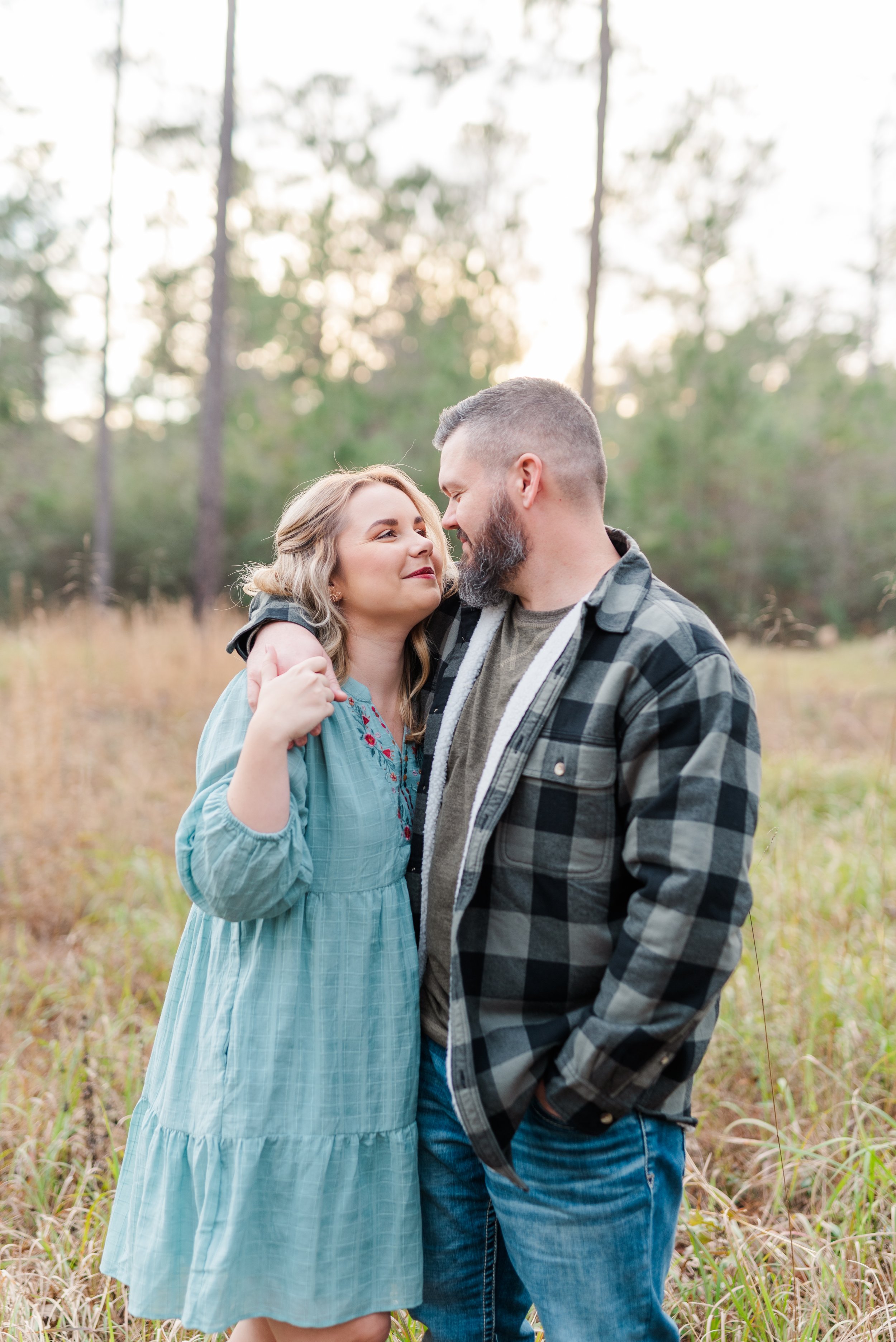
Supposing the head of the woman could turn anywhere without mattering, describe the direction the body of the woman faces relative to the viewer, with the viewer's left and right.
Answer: facing the viewer and to the right of the viewer

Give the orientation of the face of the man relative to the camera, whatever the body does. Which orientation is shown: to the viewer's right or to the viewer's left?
to the viewer's left

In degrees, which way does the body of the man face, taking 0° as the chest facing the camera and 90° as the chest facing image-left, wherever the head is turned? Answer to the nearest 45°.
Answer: approximately 45°

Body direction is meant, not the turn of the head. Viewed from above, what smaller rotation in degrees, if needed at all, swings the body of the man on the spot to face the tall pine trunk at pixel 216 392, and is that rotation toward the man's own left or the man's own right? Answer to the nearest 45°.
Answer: approximately 135° to the man's own right

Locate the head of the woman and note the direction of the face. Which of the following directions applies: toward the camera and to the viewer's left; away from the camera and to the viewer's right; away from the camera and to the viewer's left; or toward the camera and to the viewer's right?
toward the camera and to the viewer's right

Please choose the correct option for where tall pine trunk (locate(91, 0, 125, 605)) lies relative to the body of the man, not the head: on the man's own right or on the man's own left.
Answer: on the man's own right

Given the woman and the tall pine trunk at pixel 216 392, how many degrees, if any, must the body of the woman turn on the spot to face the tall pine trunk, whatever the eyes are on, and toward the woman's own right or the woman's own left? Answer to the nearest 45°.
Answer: approximately 135° to the woman's own left

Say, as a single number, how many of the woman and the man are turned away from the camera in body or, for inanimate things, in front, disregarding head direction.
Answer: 0
